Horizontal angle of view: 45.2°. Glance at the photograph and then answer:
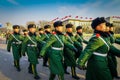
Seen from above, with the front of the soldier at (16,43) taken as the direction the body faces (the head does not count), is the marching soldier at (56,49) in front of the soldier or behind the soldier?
in front

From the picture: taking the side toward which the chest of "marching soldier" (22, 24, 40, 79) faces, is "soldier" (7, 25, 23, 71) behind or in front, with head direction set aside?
behind

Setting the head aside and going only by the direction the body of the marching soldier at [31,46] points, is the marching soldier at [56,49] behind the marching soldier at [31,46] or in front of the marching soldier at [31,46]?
in front

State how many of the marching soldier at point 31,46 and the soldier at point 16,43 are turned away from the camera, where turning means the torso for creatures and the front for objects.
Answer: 0

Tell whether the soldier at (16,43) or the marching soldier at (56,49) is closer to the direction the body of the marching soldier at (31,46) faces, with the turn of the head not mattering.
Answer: the marching soldier

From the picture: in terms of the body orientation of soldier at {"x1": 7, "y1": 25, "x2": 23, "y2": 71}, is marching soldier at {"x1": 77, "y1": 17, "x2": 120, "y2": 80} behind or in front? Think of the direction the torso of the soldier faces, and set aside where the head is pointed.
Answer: in front
